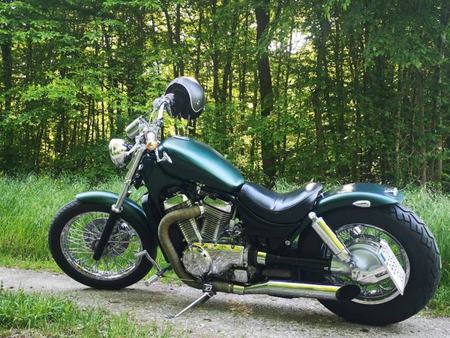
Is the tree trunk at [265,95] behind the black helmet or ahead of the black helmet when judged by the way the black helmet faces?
behind

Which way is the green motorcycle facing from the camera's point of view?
to the viewer's left

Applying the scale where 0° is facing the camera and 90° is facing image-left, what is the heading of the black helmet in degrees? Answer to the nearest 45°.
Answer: approximately 45°
